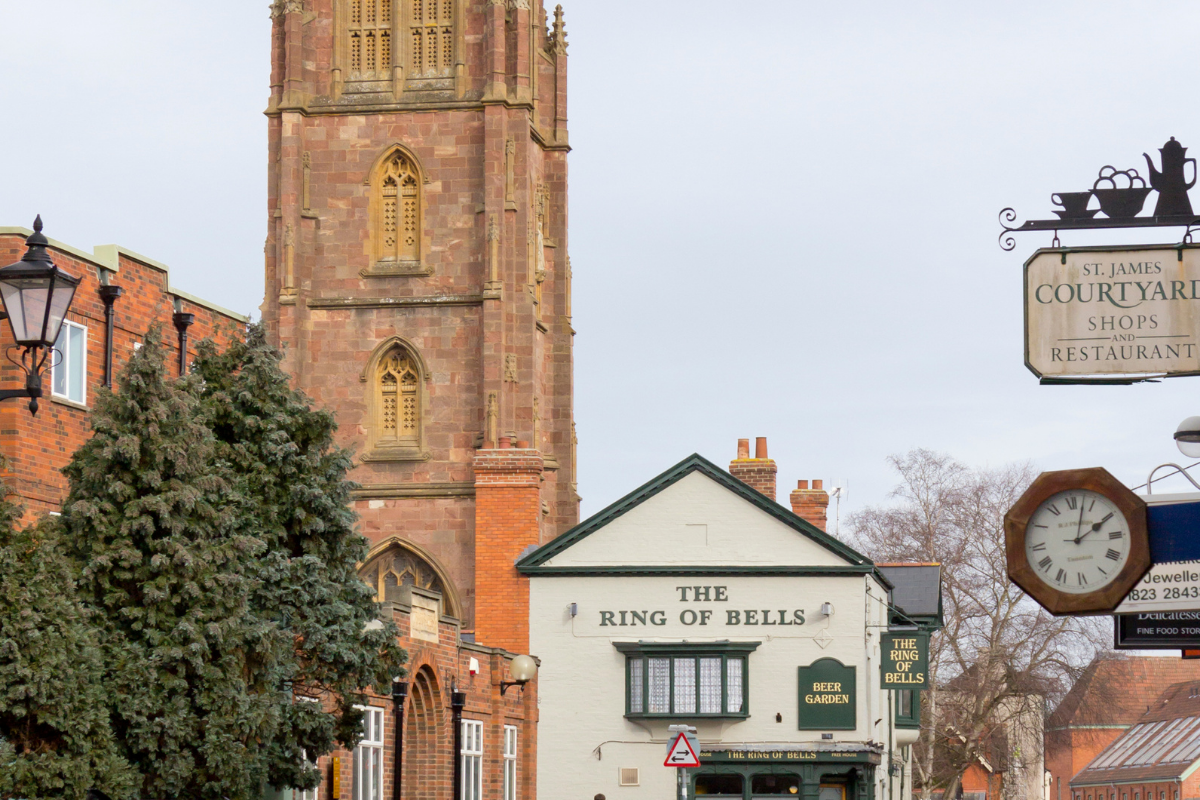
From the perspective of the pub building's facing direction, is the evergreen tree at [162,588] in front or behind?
in front

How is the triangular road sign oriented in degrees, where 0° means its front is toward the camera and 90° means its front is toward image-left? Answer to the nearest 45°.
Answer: approximately 0°

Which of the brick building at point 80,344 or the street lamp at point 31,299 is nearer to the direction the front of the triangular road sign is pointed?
the street lamp

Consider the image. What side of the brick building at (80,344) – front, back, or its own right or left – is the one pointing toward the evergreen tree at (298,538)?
front

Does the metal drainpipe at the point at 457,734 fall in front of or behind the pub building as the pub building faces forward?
in front

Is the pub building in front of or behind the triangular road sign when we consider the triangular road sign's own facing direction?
behind

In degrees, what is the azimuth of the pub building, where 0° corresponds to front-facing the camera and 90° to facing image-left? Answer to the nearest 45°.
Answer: approximately 0°

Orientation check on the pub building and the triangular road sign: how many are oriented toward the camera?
2

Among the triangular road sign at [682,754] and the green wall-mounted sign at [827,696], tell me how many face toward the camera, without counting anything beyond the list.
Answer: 2
